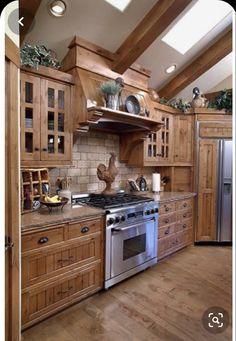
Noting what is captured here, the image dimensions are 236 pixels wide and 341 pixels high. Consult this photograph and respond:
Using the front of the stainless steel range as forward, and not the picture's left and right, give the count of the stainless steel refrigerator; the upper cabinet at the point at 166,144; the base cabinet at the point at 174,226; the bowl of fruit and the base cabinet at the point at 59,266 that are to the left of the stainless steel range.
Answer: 3

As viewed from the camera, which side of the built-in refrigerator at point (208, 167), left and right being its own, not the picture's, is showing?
front

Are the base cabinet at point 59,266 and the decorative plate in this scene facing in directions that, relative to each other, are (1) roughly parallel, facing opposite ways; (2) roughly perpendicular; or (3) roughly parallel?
roughly parallel

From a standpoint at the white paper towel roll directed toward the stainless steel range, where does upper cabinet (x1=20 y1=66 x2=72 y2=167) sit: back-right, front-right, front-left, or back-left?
front-right

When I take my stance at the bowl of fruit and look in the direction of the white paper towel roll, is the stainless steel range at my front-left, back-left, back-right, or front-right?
front-right

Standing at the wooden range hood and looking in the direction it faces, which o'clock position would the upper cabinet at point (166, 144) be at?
The upper cabinet is roughly at 9 o'clock from the wooden range hood.

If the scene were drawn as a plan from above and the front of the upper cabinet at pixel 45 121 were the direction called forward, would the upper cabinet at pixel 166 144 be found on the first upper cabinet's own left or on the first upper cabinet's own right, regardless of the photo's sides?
on the first upper cabinet's own left

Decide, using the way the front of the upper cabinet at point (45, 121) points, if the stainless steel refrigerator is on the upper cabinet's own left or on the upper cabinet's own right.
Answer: on the upper cabinet's own left

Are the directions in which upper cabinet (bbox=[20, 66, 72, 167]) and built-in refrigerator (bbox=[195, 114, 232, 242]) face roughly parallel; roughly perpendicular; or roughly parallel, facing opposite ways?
roughly perpendicular

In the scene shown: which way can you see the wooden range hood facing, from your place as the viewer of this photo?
facing the viewer and to the right of the viewer
